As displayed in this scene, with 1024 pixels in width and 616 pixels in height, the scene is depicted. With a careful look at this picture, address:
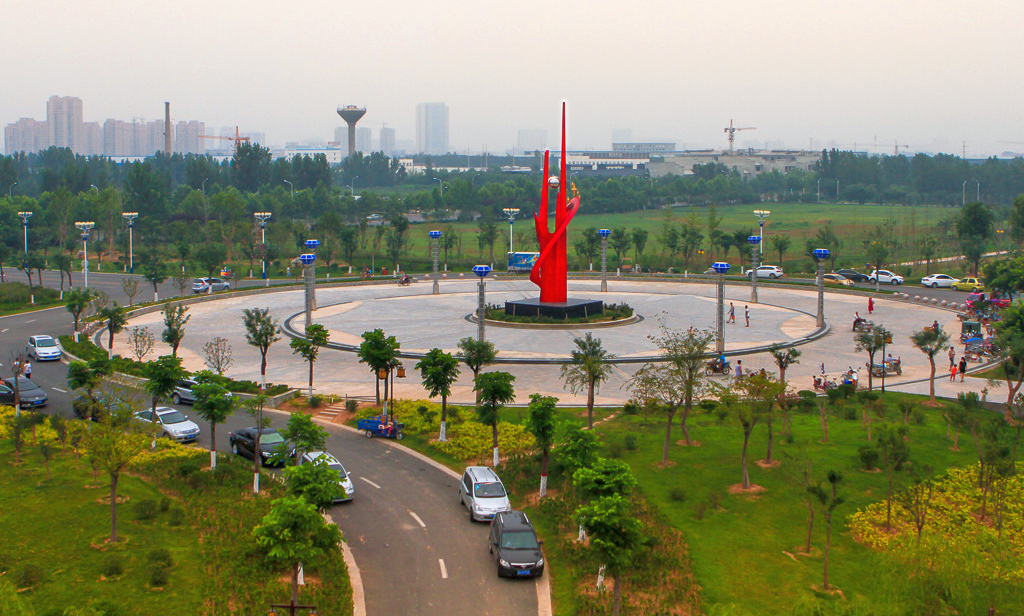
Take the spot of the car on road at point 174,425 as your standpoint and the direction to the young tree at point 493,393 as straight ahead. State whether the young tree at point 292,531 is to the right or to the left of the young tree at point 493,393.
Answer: right

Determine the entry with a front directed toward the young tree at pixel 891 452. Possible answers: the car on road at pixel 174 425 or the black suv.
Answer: the car on road

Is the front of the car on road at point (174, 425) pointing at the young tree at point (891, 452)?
yes

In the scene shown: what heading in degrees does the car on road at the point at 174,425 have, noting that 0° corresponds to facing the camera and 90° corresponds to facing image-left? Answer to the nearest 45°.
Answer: approximately 315°
